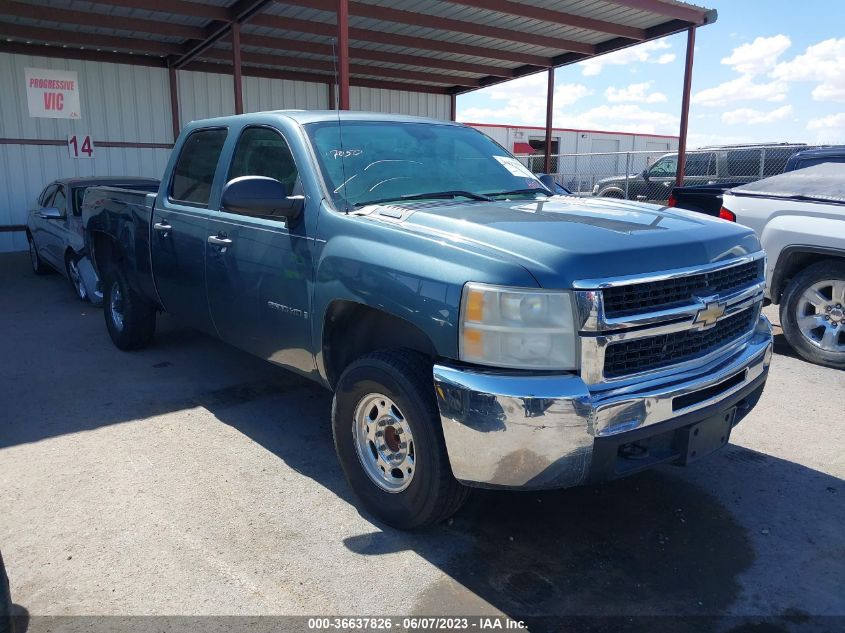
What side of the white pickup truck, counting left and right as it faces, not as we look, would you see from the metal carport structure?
back

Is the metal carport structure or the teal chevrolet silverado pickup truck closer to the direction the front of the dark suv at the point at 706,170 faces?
the metal carport structure

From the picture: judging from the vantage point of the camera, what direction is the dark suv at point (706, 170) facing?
facing to the left of the viewer

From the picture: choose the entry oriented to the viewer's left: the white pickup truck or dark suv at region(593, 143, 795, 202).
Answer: the dark suv

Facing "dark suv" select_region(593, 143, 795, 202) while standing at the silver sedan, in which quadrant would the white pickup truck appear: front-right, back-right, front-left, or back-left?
front-right

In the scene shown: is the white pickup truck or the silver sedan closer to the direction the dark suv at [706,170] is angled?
the silver sedan

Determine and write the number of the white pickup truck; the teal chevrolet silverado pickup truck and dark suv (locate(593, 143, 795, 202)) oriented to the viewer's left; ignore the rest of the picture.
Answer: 1

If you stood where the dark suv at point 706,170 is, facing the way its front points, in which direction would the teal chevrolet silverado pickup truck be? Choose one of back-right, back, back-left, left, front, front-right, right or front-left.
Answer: left

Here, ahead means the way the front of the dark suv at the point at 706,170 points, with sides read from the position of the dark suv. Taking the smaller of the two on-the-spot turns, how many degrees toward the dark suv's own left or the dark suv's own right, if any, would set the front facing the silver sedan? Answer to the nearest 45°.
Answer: approximately 45° to the dark suv's own left

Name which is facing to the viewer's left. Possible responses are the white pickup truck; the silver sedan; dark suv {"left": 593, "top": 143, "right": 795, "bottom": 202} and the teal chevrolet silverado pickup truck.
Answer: the dark suv

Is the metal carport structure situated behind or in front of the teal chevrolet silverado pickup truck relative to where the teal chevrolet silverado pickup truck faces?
behind

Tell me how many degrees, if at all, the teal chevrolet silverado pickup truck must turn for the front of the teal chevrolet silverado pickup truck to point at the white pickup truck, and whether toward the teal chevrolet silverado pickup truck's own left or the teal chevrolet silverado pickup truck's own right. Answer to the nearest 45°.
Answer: approximately 90° to the teal chevrolet silverado pickup truck's own left
